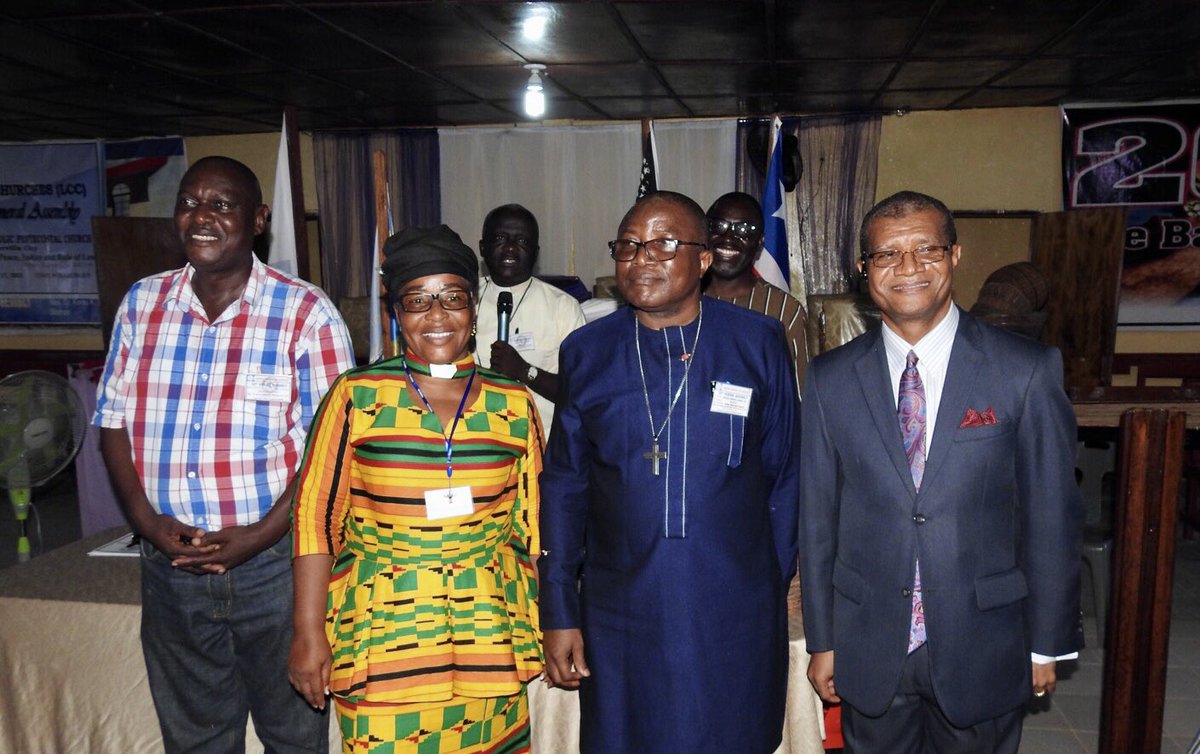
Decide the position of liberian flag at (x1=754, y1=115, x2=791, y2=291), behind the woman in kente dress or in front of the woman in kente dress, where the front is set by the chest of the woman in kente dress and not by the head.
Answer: behind

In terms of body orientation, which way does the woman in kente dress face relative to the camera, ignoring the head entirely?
toward the camera

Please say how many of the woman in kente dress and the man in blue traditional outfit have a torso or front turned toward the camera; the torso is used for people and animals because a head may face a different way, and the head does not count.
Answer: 2

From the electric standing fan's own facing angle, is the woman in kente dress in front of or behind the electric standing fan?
in front

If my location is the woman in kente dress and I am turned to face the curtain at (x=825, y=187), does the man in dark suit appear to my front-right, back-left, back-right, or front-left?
front-right

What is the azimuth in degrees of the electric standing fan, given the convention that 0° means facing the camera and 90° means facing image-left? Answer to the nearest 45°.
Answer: approximately 315°

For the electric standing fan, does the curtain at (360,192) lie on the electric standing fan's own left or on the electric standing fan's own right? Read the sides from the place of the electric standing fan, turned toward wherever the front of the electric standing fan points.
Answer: on the electric standing fan's own left

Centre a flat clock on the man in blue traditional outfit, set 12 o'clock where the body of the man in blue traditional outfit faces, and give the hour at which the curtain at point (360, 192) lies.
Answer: The curtain is roughly at 5 o'clock from the man in blue traditional outfit.

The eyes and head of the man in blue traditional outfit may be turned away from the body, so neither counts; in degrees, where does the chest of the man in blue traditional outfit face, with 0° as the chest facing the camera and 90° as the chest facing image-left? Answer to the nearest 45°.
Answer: approximately 0°

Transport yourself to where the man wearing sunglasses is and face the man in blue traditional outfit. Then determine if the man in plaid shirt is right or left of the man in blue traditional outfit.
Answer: right

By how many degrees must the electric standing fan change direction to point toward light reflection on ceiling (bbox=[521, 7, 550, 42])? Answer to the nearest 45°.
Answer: approximately 45° to its left
